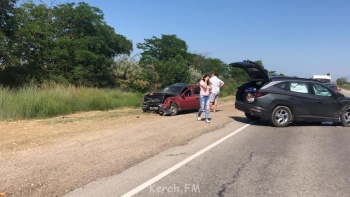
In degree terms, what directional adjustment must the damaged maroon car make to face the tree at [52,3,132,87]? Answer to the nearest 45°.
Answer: approximately 90° to its right

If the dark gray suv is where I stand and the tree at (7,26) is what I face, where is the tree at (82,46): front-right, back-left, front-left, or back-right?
front-right

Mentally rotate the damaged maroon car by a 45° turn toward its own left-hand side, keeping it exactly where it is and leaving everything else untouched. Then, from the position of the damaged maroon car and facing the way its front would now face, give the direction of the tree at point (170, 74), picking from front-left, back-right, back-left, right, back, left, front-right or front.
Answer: back

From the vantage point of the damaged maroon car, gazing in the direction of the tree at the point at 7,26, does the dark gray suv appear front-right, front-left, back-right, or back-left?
back-left

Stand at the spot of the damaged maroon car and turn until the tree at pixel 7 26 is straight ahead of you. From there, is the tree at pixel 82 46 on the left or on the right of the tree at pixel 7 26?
right

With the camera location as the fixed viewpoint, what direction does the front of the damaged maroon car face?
facing the viewer and to the left of the viewer
